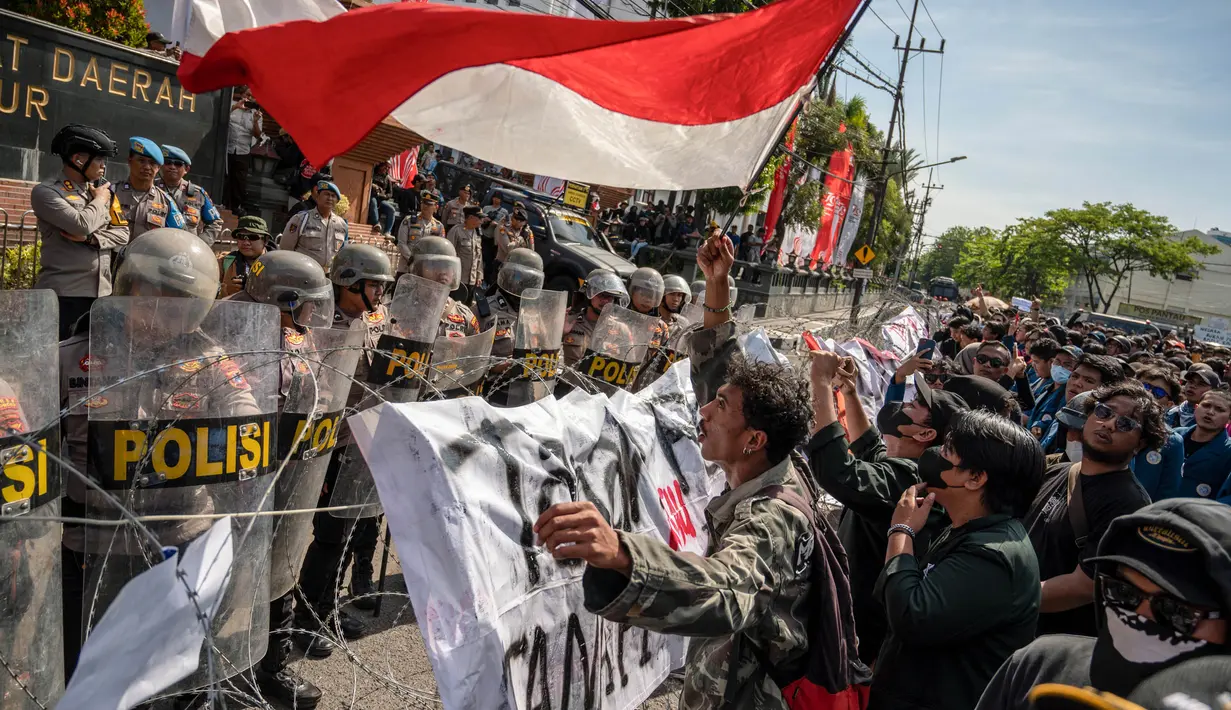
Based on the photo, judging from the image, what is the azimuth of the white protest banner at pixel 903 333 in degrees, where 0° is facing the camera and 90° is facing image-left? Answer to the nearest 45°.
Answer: approximately 0°

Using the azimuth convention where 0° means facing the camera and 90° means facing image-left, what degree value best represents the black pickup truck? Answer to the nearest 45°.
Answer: approximately 315°

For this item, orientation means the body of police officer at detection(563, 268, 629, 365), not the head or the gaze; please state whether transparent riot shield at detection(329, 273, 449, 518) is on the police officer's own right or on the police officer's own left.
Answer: on the police officer's own right

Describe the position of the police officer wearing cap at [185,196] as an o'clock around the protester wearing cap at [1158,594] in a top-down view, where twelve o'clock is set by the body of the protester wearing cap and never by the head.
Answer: The police officer wearing cap is roughly at 2 o'clock from the protester wearing cap.

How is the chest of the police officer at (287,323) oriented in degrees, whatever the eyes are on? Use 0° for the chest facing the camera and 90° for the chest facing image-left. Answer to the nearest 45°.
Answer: approximately 270°

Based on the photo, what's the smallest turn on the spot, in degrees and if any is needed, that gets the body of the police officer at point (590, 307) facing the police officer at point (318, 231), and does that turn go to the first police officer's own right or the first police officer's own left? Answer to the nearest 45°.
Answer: approximately 180°

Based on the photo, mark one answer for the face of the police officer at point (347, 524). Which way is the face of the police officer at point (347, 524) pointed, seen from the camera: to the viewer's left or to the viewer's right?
to the viewer's right

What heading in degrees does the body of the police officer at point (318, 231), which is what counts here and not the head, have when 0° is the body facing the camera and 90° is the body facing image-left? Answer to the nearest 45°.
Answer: approximately 315°

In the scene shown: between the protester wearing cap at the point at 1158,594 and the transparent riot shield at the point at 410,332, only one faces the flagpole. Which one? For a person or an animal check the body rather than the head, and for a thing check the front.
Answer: the transparent riot shield

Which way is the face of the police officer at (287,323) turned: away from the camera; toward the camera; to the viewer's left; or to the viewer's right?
to the viewer's right

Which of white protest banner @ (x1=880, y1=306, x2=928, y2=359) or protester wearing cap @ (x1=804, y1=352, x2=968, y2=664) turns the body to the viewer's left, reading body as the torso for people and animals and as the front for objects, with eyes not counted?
the protester wearing cap
